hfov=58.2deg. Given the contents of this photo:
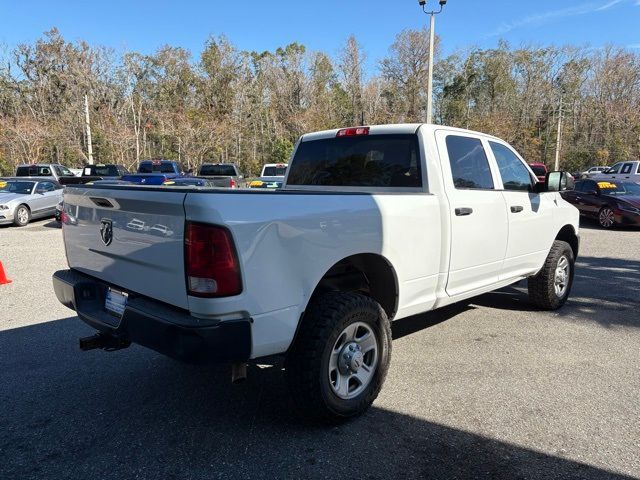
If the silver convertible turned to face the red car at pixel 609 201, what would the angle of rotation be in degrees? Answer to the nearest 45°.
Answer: approximately 90° to its left

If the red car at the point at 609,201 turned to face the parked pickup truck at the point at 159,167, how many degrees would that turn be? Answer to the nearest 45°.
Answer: approximately 135° to its right

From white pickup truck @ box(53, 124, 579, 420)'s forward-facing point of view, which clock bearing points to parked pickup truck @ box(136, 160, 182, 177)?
The parked pickup truck is roughly at 10 o'clock from the white pickup truck.

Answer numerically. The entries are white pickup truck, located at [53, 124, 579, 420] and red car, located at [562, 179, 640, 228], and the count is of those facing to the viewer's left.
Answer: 0

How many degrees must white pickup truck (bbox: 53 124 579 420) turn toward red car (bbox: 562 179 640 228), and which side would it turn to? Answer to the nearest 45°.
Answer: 0° — it already faces it

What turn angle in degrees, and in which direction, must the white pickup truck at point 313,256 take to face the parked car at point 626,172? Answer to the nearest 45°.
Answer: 0° — it already faces it

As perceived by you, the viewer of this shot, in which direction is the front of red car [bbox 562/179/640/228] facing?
facing the viewer and to the right of the viewer

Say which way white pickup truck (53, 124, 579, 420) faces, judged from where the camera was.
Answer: facing away from the viewer and to the right of the viewer

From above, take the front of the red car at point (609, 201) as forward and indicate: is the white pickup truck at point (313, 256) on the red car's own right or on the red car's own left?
on the red car's own right

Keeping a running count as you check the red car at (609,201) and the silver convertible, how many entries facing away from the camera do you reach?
0

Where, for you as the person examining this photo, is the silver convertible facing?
facing the viewer and to the left of the viewer

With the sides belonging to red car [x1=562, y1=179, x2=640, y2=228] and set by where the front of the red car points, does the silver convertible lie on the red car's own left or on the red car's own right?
on the red car's own right
